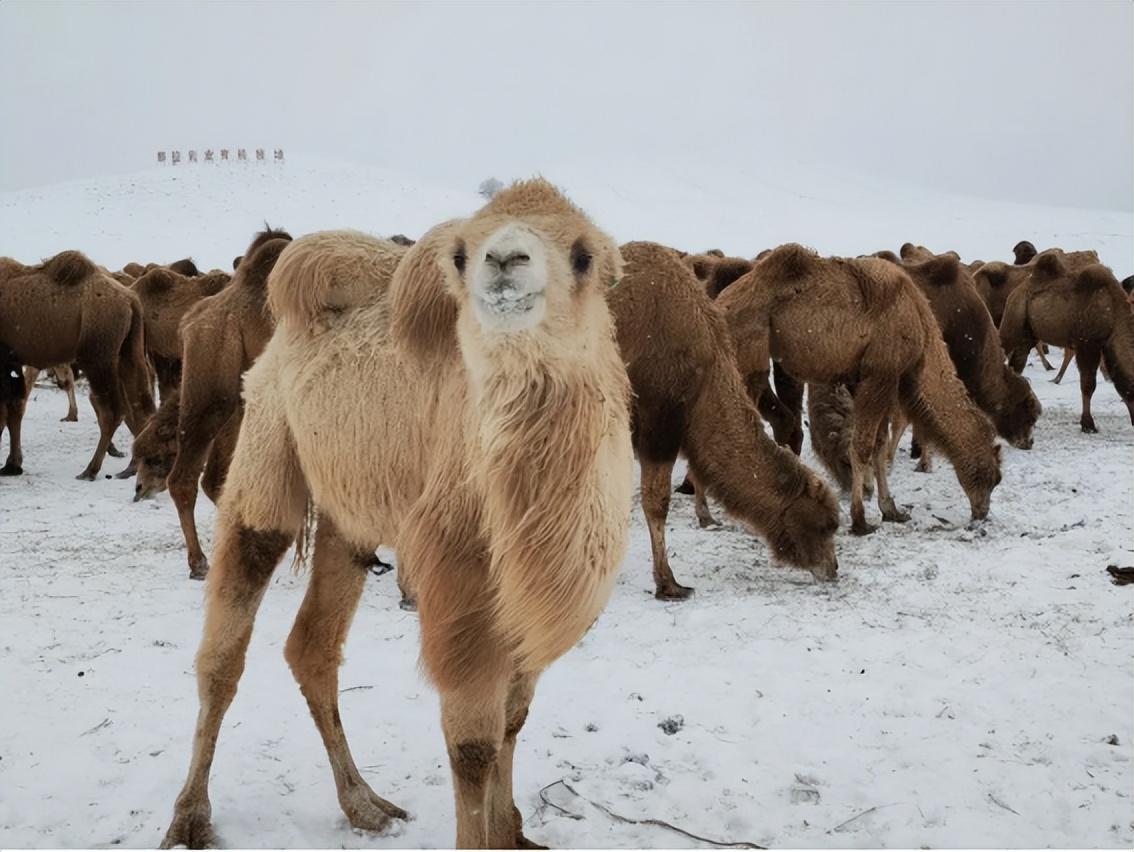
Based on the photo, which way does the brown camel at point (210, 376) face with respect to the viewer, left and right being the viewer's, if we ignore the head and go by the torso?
facing to the right of the viewer

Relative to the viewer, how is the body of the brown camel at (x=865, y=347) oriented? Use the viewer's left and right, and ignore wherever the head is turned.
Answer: facing to the right of the viewer

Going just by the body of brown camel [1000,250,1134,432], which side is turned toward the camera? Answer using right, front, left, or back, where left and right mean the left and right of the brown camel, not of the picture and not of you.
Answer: right

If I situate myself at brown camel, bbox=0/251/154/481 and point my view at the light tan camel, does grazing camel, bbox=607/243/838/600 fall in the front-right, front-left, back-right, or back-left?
front-left

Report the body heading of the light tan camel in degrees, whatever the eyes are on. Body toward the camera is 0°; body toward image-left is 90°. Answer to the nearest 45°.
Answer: approximately 315°

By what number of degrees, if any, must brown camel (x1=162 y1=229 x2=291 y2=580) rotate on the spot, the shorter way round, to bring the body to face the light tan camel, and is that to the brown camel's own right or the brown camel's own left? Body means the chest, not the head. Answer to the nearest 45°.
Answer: approximately 90° to the brown camel's own right

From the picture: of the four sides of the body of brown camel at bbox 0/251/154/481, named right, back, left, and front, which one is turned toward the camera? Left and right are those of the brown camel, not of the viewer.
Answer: left

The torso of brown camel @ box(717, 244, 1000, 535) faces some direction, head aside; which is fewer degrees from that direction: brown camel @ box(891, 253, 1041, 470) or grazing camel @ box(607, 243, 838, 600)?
the brown camel

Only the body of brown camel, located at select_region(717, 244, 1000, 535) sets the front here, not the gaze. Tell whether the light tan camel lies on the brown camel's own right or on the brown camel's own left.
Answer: on the brown camel's own right

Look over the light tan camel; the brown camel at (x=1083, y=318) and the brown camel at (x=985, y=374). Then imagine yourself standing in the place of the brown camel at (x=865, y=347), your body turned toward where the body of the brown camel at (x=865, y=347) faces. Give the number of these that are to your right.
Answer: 1

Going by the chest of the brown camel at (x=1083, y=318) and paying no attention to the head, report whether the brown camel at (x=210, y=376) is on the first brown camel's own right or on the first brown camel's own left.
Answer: on the first brown camel's own right
